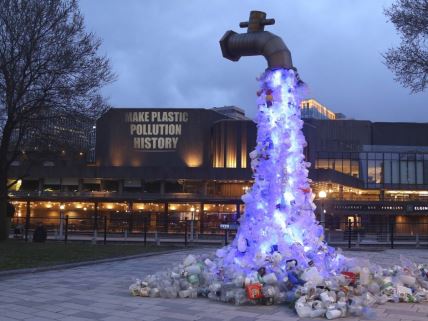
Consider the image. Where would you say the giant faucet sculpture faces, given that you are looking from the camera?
facing to the right of the viewer

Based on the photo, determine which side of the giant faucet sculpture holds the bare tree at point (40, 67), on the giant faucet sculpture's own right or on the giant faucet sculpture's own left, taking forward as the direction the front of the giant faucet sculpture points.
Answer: on the giant faucet sculpture's own left

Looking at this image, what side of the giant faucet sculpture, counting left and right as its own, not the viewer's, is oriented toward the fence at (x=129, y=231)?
left
